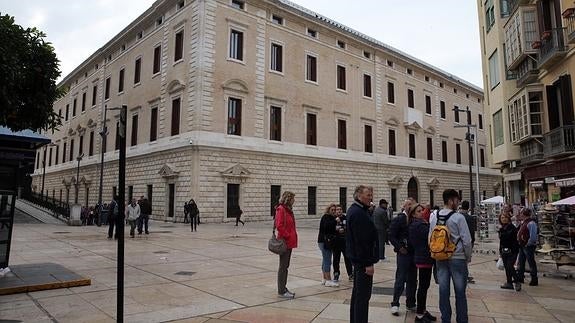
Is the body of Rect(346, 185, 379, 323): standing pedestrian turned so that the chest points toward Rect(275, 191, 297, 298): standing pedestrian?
no

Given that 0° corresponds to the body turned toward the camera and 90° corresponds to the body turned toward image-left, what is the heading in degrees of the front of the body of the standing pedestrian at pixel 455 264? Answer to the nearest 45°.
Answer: approximately 225°

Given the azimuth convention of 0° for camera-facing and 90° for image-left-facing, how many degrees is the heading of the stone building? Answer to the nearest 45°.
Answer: approximately 315°

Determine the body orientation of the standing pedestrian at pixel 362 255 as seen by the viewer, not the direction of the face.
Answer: to the viewer's right

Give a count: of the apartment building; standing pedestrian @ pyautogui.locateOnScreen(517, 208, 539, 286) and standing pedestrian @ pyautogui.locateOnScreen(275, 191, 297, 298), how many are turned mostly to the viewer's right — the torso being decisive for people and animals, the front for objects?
1

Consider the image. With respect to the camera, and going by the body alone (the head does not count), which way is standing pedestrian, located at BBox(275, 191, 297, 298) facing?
to the viewer's right

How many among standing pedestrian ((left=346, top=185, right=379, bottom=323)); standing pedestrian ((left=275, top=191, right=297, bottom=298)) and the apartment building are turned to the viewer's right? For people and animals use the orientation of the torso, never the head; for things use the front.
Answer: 2

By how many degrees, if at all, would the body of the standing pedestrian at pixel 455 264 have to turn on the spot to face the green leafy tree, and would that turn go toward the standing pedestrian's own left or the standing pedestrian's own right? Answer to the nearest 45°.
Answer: approximately 135° to the standing pedestrian's own left

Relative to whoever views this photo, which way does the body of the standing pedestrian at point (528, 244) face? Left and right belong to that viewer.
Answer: facing the viewer and to the left of the viewer

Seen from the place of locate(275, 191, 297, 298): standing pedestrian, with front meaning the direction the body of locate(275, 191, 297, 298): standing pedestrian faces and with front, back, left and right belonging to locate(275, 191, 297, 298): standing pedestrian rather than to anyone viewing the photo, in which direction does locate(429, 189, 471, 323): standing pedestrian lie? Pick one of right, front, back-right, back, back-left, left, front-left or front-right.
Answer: front-right

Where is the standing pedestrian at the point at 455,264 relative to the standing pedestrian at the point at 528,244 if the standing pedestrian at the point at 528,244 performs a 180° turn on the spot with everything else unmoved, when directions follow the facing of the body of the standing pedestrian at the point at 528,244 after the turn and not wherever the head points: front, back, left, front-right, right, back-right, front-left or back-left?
back-right
